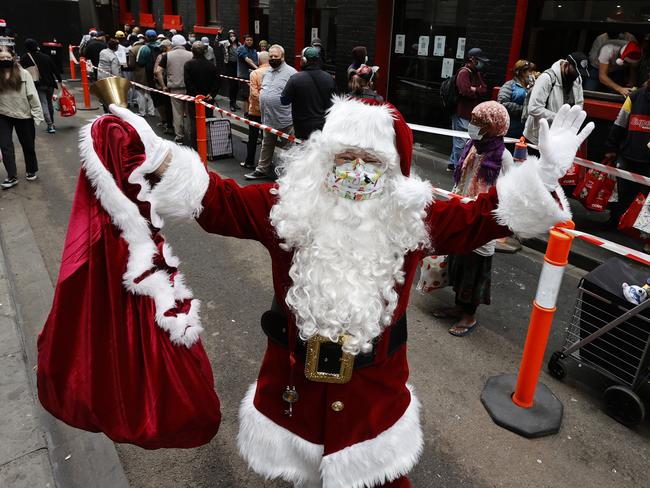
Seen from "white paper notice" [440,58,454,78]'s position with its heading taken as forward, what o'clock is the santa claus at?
The santa claus is roughly at 12 o'clock from the white paper notice.

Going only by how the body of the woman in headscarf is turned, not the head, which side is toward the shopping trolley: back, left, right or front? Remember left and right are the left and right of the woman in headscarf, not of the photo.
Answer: left

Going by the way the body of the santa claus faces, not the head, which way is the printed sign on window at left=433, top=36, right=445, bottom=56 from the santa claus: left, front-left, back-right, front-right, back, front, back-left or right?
back

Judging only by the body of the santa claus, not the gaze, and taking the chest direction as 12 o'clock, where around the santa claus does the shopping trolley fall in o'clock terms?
The shopping trolley is roughly at 8 o'clock from the santa claus.

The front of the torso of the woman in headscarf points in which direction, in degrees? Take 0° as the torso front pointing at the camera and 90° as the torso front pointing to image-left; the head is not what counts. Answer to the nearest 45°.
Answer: approximately 45°

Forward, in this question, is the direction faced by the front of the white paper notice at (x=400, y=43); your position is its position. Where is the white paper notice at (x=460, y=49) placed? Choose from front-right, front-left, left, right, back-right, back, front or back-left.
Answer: front-left

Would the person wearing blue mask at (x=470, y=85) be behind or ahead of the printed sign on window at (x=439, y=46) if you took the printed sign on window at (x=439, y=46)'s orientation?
ahead

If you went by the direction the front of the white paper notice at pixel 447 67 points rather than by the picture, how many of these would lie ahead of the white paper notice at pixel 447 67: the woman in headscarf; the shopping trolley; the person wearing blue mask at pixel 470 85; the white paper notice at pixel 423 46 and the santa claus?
4
